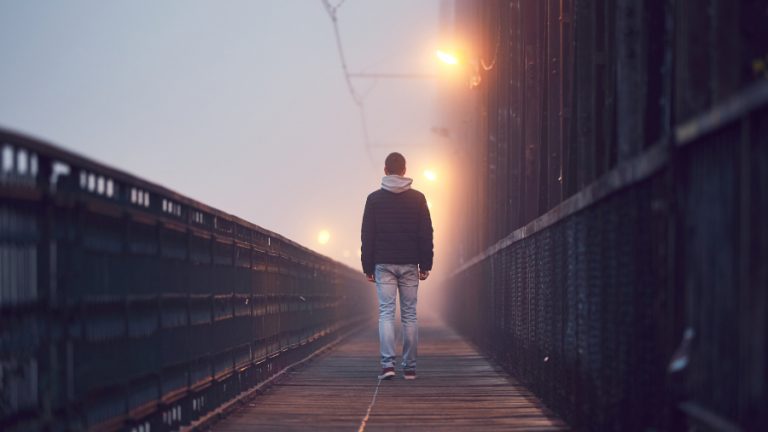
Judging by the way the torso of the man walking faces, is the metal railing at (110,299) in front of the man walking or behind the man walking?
behind

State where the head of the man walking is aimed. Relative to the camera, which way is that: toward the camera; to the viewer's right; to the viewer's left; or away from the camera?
away from the camera

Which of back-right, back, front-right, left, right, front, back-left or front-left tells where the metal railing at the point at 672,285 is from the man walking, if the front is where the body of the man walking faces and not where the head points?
back

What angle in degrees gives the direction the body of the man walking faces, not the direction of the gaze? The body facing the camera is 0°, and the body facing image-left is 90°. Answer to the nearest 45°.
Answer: approximately 180°
